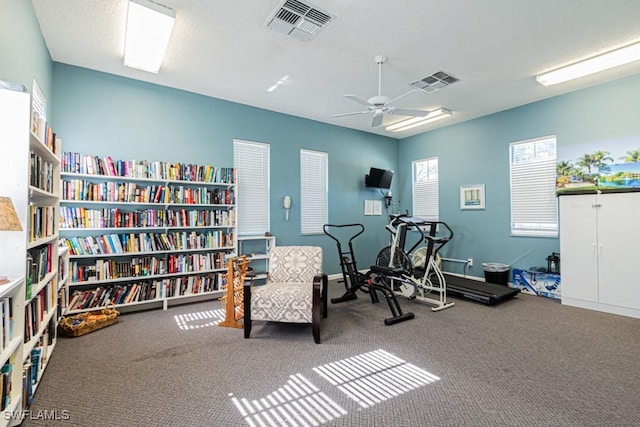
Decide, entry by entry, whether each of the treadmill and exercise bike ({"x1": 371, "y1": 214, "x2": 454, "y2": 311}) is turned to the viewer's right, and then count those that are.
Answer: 0

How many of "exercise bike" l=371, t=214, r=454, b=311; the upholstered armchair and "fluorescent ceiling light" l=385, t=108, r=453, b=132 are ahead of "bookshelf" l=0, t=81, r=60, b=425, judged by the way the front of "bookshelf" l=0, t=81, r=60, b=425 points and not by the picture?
3

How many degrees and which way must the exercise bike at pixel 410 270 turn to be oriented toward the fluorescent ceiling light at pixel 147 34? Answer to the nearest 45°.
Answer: approximately 90° to its left

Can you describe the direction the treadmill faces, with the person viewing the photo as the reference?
facing away from the viewer and to the left of the viewer

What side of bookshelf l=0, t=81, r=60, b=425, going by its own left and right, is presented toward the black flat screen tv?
front

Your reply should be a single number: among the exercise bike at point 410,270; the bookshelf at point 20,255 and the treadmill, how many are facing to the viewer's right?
1

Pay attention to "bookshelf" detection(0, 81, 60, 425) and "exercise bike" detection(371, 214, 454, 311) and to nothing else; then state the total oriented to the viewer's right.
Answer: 1

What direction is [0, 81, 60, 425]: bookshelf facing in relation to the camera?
to the viewer's right

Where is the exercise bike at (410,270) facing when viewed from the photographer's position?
facing away from the viewer and to the left of the viewer
